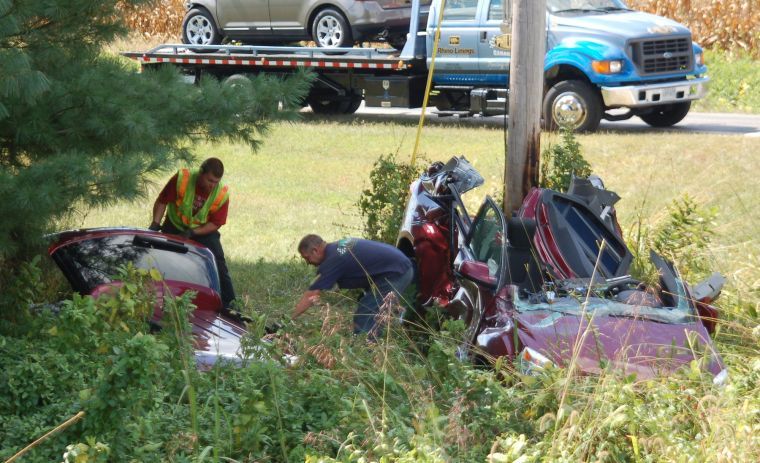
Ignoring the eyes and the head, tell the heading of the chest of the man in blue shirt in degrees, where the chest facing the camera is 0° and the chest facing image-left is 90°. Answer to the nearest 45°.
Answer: approximately 90°

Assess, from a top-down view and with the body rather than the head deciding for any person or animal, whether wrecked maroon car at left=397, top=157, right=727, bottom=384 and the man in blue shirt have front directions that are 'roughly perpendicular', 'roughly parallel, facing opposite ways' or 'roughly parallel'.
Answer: roughly perpendicular

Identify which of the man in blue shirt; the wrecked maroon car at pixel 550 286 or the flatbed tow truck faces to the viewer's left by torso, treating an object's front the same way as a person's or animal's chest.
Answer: the man in blue shirt

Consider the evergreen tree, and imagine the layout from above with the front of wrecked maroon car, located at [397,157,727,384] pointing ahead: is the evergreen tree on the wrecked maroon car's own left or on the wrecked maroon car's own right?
on the wrecked maroon car's own right

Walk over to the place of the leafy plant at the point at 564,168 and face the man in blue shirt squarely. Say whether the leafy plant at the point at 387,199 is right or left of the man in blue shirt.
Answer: right

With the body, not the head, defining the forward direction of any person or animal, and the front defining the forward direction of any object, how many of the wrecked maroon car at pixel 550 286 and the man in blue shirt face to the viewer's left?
1

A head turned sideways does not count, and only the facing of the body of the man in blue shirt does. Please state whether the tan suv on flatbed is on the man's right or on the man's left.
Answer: on the man's right

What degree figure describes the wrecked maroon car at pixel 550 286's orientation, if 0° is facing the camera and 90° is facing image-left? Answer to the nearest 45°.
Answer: approximately 0°

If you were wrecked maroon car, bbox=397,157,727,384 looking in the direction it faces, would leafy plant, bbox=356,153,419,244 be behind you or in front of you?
behind
